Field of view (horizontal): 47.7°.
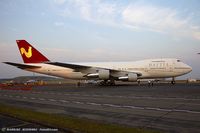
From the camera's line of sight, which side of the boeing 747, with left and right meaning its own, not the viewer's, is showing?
right
